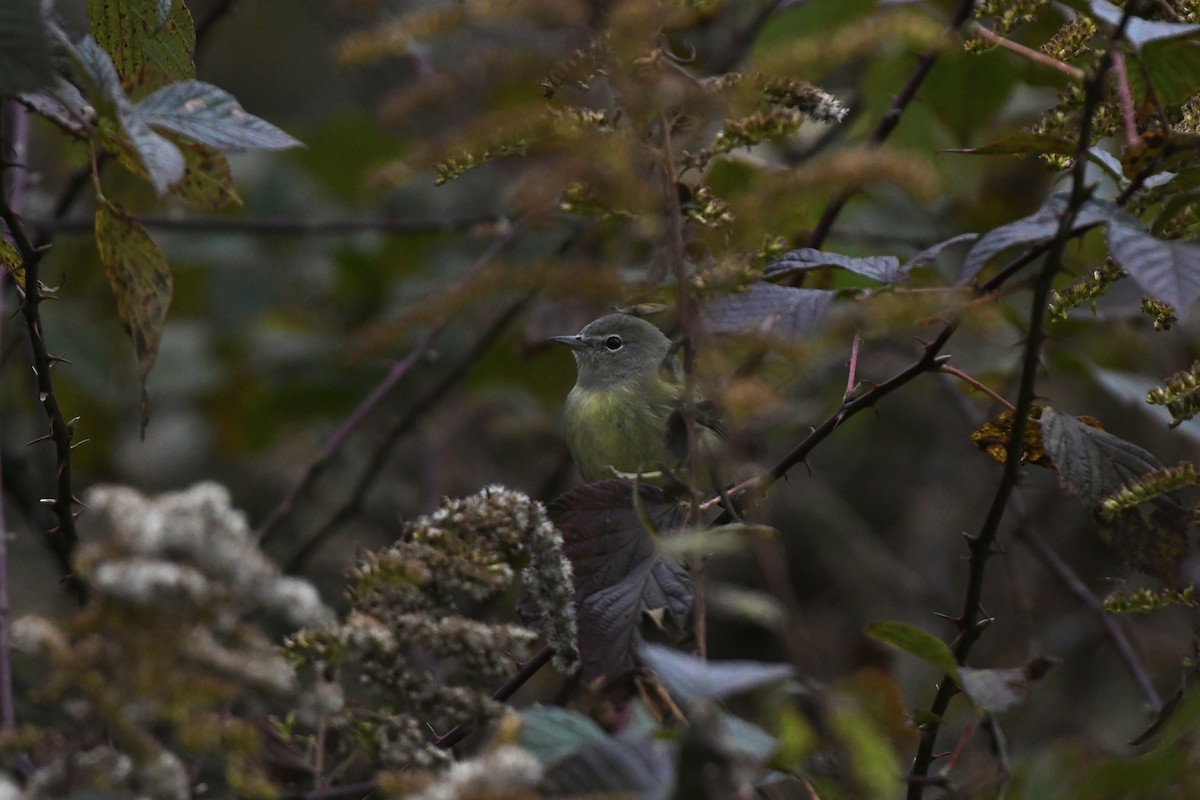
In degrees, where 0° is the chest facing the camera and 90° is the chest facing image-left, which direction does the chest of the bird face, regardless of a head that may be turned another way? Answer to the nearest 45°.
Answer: approximately 45°

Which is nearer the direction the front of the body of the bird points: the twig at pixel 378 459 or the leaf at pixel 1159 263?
the twig

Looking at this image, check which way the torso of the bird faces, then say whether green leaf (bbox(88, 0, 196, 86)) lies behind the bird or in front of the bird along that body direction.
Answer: in front

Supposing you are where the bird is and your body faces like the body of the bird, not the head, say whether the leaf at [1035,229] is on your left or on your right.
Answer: on your left

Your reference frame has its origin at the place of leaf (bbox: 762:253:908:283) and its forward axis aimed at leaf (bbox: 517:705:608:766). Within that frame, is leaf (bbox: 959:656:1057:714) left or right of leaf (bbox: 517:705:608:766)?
left

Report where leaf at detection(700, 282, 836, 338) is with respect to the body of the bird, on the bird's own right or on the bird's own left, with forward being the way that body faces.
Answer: on the bird's own left

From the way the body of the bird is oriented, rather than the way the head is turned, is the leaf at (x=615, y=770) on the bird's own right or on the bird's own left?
on the bird's own left
